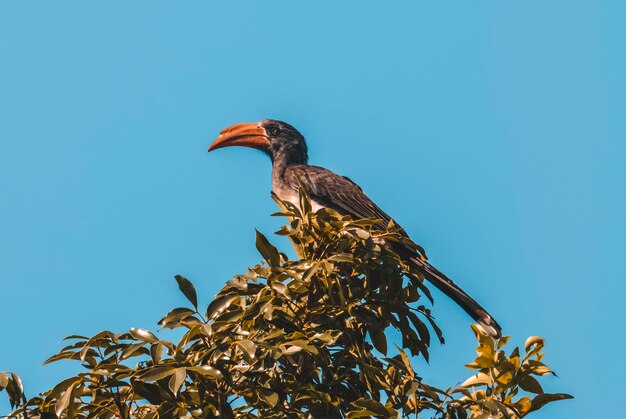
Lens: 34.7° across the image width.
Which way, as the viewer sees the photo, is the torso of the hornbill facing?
to the viewer's left
